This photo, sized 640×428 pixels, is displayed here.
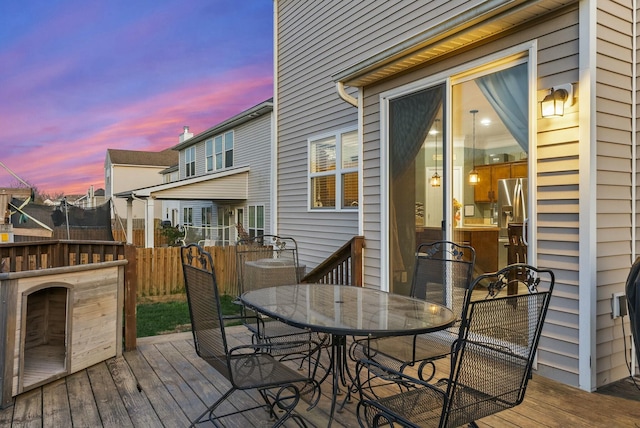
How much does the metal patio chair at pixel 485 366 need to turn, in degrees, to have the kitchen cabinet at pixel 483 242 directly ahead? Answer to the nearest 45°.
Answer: approximately 45° to its right

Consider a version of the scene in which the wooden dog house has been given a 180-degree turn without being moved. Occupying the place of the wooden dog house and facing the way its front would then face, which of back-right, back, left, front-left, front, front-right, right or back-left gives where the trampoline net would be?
front-right

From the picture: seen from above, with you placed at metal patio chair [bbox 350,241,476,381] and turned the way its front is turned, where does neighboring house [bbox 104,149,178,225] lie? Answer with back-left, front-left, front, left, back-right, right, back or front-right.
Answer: right

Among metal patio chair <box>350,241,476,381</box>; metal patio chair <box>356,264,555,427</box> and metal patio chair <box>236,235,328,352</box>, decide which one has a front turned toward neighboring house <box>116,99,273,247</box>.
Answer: metal patio chair <box>356,264,555,427</box>

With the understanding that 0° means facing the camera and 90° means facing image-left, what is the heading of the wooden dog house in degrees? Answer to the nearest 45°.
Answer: approximately 315°

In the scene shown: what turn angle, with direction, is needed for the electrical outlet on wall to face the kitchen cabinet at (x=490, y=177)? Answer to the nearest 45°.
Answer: approximately 180°

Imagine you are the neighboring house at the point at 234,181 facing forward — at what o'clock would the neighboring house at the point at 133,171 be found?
the neighboring house at the point at 133,171 is roughly at 10 o'clock from the neighboring house at the point at 234,181.

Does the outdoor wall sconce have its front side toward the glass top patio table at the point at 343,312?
yes

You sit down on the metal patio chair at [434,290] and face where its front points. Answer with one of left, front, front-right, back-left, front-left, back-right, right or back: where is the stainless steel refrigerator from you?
back

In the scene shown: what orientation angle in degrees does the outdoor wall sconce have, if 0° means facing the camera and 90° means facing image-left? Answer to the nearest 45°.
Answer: approximately 45°
